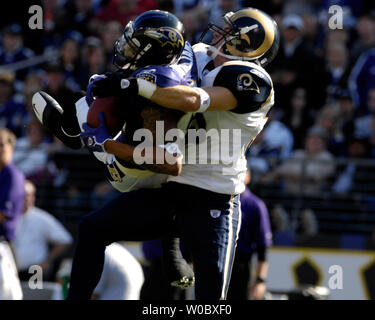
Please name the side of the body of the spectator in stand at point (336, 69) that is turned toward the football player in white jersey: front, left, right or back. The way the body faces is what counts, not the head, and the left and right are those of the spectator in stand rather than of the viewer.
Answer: front

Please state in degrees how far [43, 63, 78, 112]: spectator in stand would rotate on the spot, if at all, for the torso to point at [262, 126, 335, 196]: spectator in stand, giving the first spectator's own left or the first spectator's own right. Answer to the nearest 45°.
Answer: approximately 45° to the first spectator's own left

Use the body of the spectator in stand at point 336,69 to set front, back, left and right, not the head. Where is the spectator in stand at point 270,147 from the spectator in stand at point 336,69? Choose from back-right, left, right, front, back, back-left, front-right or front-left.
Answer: front-right

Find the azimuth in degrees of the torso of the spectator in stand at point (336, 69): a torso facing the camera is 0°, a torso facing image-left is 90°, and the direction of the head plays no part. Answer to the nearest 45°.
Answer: approximately 0°

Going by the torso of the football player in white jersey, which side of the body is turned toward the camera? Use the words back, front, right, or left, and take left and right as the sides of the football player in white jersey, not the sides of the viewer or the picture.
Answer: left

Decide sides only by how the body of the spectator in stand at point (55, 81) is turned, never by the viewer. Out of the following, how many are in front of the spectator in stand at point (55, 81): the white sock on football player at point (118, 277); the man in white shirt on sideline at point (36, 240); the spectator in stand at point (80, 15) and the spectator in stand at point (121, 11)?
2

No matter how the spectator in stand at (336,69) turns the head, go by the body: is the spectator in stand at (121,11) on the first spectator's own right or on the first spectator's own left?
on the first spectator's own right
